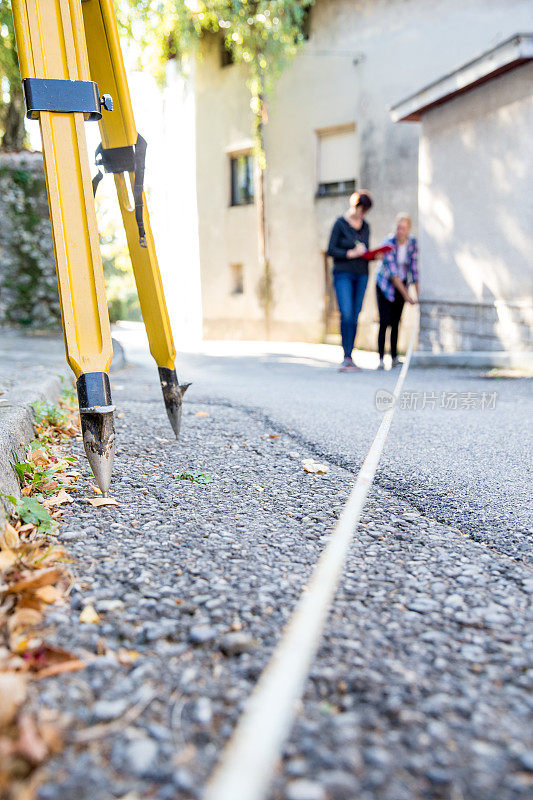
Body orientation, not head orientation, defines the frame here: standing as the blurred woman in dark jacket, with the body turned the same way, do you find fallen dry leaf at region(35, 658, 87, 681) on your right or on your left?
on your right

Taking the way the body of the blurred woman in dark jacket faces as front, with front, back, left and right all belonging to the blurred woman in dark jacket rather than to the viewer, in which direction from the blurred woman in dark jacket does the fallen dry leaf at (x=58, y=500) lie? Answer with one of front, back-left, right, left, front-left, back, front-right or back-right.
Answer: front-right

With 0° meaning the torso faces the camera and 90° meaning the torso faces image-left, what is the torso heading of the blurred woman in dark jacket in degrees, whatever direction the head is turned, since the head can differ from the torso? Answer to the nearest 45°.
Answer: approximately 315°

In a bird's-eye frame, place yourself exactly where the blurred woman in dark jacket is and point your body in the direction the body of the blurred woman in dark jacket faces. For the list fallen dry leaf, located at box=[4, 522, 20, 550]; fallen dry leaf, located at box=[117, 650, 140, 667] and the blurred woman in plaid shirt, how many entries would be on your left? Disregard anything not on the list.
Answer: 1

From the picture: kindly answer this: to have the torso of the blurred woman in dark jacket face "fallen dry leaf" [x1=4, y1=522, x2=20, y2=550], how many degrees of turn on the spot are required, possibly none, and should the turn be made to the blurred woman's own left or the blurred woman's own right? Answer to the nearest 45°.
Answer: approximately 45° to the blurred woman's own right

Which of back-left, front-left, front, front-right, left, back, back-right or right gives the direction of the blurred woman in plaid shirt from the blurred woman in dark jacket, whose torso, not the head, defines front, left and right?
left

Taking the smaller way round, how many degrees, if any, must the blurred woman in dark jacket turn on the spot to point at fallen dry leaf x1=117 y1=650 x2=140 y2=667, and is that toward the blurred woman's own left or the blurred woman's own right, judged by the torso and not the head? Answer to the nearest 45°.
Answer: approximately 45° to the blurred woman's own right

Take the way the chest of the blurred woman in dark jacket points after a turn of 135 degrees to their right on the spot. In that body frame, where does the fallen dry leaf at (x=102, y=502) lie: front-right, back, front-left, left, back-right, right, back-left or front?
left

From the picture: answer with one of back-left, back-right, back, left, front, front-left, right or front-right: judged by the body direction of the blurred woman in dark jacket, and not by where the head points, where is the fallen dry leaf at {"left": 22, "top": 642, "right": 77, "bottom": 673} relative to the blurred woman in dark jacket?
front-right
